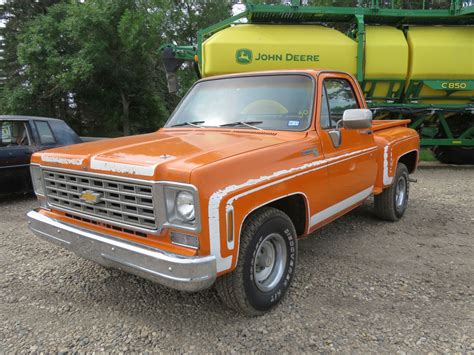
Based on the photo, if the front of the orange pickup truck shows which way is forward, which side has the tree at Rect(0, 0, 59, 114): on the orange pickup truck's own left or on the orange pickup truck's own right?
on the orange pickup truck's own right

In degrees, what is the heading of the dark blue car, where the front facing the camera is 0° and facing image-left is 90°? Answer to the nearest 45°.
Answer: approximately 90°

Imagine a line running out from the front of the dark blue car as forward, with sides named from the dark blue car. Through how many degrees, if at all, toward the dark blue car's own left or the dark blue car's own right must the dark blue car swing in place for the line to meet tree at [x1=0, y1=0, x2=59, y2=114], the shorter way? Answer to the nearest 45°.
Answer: approximately 90° to the dark blue car's own right

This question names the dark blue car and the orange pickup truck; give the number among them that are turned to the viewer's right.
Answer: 0

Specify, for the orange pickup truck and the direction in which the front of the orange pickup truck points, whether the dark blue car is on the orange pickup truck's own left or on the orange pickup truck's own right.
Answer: on the orange pickup truck's own right

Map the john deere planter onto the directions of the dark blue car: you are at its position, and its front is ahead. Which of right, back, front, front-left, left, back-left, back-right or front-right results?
back

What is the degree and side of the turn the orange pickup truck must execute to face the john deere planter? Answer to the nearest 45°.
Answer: approximately 180°

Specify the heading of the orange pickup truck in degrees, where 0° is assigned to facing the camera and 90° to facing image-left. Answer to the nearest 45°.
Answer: approximately 45°

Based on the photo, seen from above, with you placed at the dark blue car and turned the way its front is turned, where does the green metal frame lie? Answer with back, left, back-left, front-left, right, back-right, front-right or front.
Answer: back

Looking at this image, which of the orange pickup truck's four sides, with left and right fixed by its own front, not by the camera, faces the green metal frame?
back
